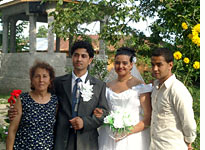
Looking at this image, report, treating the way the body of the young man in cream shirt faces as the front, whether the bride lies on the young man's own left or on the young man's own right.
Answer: on the young man's own right

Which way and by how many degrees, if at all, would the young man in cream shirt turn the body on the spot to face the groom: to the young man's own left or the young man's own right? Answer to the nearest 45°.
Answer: approximately 45° to the young man's own right

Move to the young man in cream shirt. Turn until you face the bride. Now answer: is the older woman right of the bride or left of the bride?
left

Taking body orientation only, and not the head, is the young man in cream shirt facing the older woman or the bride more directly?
the bride

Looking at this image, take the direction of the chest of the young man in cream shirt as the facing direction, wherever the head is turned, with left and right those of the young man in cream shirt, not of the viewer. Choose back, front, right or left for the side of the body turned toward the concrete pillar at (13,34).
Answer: right

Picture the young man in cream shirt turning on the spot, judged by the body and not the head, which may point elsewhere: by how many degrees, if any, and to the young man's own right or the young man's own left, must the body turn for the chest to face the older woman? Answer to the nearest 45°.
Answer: approximately 45° to the young man's own right
